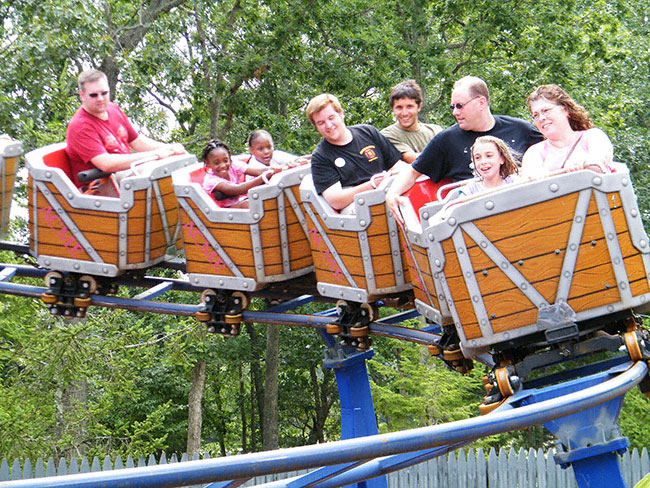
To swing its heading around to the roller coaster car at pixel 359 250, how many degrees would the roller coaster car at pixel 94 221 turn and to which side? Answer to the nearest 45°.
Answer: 0° — it already faces it

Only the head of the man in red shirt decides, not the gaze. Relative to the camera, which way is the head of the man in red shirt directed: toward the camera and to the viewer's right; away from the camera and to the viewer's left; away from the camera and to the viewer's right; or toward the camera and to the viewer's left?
toward the camera and to the viewer's right

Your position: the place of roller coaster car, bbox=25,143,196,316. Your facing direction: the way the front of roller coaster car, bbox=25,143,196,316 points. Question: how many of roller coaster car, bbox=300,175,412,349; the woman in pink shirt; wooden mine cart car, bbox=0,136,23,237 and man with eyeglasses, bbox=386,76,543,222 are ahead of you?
3

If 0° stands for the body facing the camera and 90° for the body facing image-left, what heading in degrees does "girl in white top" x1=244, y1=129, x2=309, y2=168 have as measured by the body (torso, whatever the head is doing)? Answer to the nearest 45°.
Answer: approximately 315°

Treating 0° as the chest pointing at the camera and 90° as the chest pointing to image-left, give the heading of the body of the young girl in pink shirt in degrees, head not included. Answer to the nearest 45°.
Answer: approximately 315°

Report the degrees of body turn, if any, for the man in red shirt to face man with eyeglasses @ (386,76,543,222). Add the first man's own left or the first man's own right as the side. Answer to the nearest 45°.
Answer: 0° — they already face them

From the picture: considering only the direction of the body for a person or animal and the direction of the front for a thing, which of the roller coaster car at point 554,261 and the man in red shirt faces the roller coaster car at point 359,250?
the man in red shirt

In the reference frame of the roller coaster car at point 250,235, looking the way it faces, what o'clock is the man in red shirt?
The man in red shirt is roughly at 5 o'clock from the roller coaster car.
